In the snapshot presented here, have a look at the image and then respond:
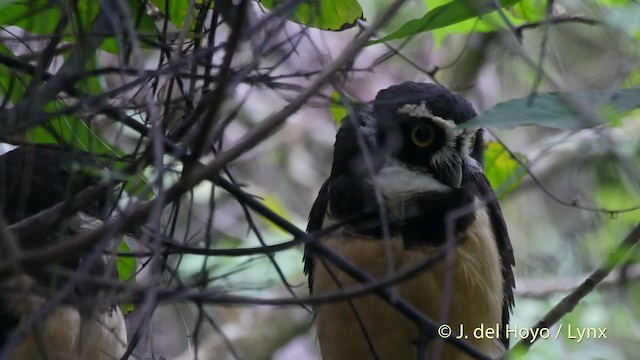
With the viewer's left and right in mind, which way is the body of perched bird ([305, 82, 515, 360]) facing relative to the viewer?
facing the viewer and to the right of the viewer

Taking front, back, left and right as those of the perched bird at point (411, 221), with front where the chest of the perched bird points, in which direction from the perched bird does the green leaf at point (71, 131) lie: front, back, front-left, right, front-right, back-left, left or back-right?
right

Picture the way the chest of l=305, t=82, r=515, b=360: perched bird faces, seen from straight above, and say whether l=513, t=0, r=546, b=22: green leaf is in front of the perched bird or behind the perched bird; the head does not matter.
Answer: behind

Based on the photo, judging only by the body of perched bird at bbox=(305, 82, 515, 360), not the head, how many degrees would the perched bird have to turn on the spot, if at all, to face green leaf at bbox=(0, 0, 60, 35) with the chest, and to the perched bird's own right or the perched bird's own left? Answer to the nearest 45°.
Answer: approximately 90° to the perched bird's own right

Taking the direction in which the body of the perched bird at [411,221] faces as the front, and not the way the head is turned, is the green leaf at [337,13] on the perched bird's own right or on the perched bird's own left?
on the perched bird's own right
